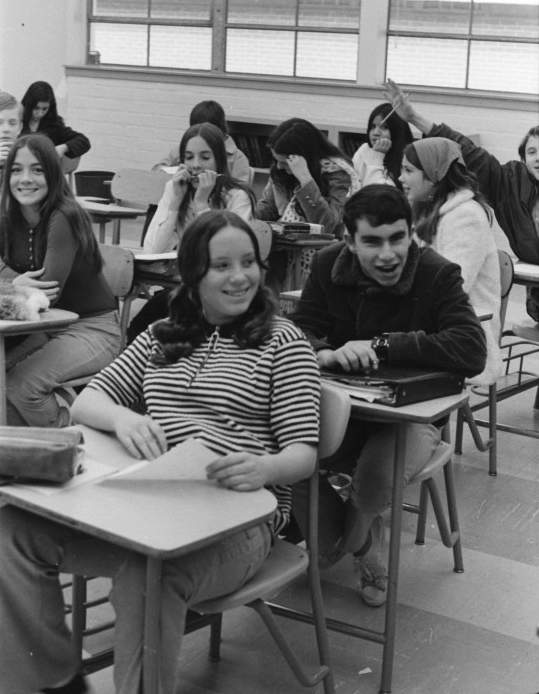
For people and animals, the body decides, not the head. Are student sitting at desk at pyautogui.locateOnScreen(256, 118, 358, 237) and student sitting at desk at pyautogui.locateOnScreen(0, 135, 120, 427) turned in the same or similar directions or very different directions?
same or similar directions

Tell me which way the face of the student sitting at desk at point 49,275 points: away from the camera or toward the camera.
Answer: toward the camera

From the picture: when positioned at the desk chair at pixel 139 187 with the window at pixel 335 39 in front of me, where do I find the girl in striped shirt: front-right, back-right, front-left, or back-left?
back-right

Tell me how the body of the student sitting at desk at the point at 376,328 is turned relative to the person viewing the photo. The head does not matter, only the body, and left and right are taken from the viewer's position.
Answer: facing the viewer

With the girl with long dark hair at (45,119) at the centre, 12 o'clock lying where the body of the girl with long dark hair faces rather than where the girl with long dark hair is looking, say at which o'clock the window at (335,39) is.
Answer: The window is roughly at 7 o'clock from the girl with long dark hair.

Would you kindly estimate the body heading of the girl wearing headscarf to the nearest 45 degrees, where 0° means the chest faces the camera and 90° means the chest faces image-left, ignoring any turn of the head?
approximately 90°

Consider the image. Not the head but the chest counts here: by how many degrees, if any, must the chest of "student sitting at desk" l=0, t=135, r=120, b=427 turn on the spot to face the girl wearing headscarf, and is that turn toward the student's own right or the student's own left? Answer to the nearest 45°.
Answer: approximately 135° to the student's own left

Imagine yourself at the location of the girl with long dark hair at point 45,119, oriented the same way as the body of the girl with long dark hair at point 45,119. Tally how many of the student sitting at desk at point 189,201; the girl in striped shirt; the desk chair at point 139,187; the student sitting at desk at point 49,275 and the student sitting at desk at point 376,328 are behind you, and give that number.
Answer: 0

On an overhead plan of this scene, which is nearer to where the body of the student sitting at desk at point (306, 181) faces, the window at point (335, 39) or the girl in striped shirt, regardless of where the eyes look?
the girl in striped shirt

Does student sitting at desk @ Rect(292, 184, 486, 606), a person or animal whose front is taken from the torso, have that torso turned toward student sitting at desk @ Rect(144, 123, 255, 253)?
no

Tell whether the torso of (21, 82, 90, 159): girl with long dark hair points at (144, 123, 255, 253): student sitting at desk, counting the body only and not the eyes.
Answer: no

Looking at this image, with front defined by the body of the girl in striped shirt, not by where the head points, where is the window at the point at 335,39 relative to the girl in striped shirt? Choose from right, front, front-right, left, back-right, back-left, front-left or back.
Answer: back-right

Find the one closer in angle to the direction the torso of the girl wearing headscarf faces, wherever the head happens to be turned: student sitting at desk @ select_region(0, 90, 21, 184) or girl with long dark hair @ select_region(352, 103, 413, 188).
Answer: the student sitting at desk

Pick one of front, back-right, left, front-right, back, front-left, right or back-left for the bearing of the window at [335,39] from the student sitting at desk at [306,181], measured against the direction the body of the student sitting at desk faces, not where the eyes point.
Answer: back-right

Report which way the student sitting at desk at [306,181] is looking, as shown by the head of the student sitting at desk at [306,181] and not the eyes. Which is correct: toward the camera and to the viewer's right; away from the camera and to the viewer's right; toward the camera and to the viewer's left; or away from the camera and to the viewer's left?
toward the camera and to the viewer's left

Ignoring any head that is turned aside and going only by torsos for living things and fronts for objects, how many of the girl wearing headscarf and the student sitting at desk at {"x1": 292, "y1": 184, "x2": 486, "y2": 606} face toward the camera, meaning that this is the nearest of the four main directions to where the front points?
1

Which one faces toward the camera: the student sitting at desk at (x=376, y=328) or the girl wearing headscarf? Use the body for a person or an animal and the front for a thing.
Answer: the student sitting at desk
